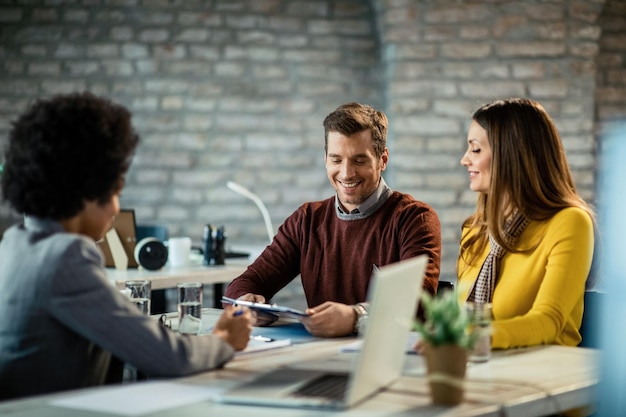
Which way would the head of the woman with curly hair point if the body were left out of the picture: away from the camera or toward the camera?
away from the camera

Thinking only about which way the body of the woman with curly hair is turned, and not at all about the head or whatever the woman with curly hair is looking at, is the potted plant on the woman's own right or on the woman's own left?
on the woman's own right

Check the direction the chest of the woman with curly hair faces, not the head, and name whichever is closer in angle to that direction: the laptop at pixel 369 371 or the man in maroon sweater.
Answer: the man in maroon sweater

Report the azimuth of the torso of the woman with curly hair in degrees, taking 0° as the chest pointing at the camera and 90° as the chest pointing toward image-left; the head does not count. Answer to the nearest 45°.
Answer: approximately 225°
